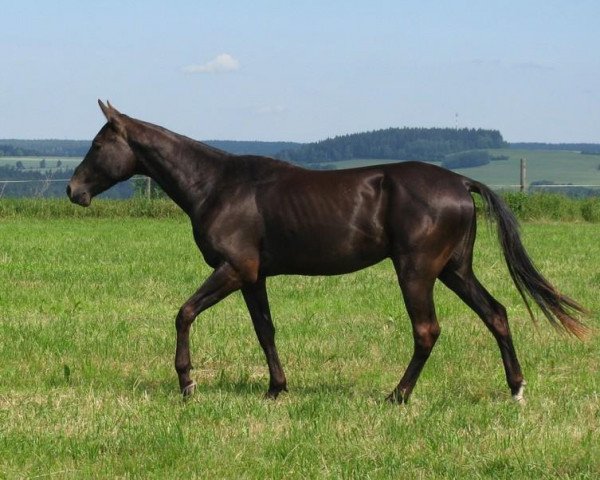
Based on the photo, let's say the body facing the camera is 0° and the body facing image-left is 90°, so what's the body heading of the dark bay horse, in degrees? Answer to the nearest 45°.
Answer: approximately 90°
